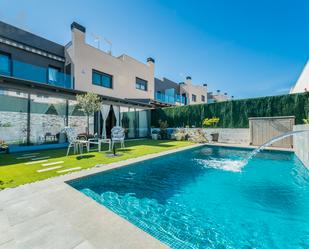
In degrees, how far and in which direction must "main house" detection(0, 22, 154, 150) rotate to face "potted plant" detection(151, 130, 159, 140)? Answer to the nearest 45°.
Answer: approximately 45° to its left

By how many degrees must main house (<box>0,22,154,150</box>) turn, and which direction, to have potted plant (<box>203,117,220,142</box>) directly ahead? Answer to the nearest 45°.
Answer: approximately 45° to its left

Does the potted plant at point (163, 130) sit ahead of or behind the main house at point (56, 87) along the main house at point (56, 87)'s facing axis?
ahead

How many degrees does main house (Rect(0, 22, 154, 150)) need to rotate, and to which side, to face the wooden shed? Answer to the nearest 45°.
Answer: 0° — it already faces it

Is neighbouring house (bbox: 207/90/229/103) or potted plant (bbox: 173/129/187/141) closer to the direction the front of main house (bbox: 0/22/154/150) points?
the potted plant

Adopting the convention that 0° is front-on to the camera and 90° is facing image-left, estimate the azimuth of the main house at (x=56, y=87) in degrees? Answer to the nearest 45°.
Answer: approximately 315°

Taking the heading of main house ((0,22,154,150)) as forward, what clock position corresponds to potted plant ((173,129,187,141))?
The potted plant is roughly at 11 o'clock from the main house.
